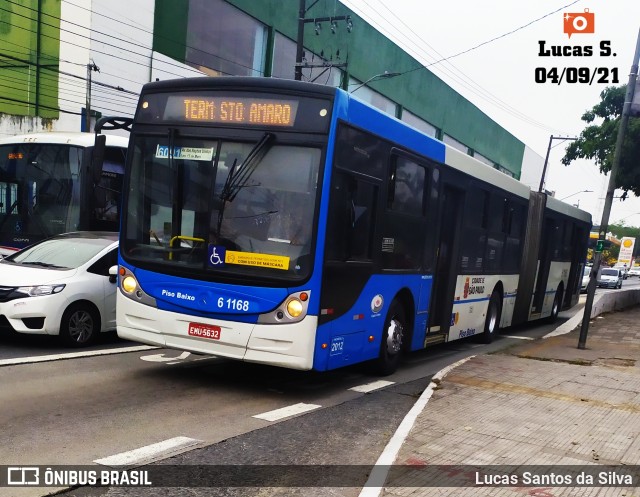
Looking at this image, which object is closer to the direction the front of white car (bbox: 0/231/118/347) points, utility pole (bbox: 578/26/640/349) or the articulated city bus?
the articulated city bus

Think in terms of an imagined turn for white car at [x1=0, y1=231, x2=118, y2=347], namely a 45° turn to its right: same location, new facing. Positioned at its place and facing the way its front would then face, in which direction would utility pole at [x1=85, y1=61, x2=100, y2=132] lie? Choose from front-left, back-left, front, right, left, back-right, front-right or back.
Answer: right

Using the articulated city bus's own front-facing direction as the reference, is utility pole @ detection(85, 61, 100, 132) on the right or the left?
on its right

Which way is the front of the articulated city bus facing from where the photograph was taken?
facing the viewer and to the left of the viewer

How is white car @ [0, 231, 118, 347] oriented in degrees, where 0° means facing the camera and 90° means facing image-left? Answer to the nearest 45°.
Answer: approximately 45°

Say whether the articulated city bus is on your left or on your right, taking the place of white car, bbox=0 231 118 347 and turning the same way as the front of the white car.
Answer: on your left

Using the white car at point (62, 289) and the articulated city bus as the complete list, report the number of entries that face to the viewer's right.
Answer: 0
